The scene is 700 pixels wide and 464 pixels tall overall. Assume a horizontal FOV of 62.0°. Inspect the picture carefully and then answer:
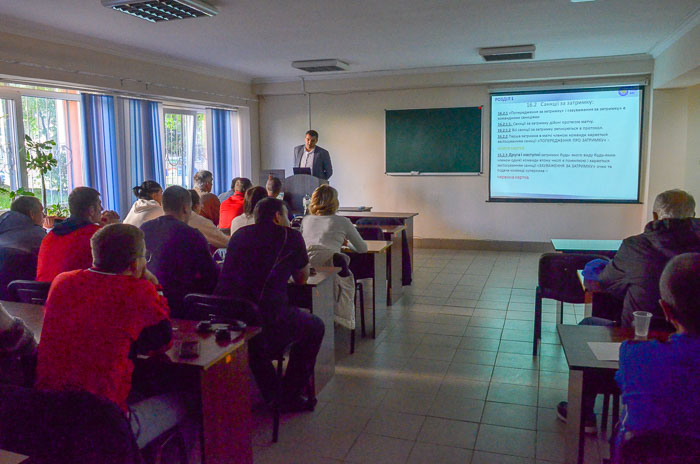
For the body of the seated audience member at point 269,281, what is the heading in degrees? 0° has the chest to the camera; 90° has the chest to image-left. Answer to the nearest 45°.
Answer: approximately 225°

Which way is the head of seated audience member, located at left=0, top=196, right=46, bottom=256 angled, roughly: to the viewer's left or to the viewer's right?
to the viewer's right

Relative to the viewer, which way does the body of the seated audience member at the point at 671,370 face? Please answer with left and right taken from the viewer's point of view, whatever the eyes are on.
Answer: facing away from the viewer

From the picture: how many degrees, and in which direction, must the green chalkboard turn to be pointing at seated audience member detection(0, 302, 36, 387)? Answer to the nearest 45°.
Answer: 0° — it already faces them

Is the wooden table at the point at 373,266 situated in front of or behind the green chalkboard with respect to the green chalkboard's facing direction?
in front

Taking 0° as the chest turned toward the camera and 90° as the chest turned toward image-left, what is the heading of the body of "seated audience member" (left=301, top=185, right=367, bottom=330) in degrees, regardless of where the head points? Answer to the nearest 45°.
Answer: approximately 225°

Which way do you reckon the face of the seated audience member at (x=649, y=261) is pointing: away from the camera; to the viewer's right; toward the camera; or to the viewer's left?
away from the camera

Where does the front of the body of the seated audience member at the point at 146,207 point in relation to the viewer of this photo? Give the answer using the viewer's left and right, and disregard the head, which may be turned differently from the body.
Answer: facing away from the viewer and to the right of the viewer

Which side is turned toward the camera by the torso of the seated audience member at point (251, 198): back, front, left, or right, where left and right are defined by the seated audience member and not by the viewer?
back

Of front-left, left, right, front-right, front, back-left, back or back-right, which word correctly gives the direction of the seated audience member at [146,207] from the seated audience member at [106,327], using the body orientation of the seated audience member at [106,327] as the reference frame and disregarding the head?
front-left

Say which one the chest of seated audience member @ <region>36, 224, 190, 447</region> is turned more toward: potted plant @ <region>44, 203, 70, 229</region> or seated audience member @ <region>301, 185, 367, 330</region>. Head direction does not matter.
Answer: the seated audience member

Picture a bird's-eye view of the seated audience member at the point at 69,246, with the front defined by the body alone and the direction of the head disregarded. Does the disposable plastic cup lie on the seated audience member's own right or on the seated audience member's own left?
on the seated audience member's own right
